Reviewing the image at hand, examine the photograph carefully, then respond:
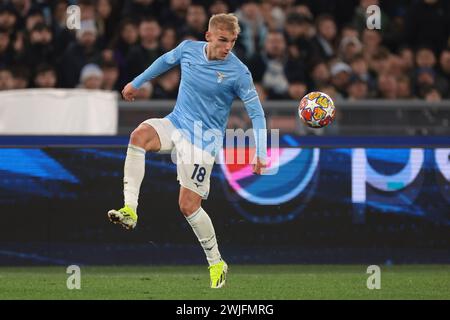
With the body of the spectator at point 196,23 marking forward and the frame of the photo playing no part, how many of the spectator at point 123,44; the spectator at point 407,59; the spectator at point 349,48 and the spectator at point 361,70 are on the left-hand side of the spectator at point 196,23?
3

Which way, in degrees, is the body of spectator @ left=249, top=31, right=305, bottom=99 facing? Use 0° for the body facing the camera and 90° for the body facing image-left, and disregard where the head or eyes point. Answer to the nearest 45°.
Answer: approximately 0°

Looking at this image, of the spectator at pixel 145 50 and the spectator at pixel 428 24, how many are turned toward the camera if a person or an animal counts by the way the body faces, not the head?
2

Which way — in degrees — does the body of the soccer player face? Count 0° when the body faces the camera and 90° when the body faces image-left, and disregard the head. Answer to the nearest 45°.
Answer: approximately 0°

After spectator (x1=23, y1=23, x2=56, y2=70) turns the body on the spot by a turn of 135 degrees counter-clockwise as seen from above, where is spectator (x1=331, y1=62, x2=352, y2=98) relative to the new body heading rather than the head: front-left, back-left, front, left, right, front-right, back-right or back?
front-right

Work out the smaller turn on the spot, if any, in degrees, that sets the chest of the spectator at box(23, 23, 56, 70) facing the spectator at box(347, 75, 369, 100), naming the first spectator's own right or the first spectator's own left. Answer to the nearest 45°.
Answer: approximately 90° to the first spectator's own left
